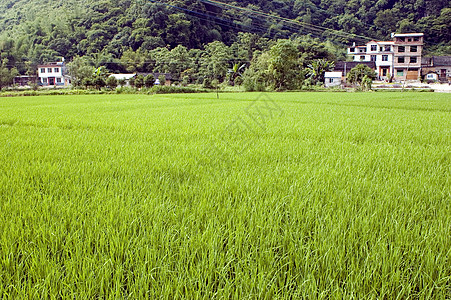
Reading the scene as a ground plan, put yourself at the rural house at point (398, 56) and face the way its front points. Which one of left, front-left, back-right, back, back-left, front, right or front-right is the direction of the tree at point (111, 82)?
front-right

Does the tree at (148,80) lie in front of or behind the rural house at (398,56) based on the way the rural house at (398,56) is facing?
in front

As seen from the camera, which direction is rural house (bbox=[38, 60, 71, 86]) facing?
toward the camera

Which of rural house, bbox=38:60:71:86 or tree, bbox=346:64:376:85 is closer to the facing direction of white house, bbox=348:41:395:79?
the tree

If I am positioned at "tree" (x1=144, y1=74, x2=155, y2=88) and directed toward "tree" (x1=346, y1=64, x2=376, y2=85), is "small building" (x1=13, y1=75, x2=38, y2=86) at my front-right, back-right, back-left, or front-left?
back-left

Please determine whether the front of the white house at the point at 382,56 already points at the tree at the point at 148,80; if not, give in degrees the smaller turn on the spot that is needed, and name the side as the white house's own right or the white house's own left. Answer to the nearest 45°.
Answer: approximately 45° to the white house's own right

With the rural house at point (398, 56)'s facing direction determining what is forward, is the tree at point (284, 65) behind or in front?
in front

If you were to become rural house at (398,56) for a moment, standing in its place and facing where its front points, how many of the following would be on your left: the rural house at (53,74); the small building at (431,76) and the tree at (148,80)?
1

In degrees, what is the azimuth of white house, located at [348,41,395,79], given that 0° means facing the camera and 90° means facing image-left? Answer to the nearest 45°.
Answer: approximately 0°

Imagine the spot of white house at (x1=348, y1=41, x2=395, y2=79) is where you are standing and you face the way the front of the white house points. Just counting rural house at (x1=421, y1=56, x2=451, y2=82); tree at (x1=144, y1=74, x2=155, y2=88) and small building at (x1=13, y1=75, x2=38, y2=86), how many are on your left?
1

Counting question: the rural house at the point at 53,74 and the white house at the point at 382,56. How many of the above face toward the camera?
2

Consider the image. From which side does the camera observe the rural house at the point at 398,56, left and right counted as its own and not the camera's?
front

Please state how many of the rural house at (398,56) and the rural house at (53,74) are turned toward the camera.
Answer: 2
